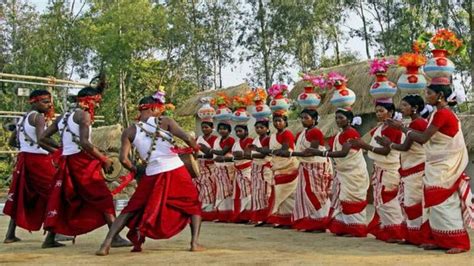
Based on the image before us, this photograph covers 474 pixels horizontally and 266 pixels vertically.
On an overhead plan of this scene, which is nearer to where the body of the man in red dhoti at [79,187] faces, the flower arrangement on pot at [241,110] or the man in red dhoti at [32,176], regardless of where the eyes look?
the flower arrangement on pot

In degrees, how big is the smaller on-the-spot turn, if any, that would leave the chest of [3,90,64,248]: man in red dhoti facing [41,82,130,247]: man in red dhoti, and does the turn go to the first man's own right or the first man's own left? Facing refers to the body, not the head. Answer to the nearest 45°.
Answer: approximately 45° to the first man's own right

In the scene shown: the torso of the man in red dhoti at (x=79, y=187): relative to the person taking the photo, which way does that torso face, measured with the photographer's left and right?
facing away from the viewer and to the right of the viewer

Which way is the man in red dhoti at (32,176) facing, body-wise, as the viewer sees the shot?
to the viewer's right

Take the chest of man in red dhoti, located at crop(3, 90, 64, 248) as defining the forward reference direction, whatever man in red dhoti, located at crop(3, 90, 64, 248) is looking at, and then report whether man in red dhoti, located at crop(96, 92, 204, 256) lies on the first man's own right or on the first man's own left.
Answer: on the first man's own right

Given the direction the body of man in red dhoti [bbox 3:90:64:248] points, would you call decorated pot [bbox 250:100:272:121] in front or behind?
in front

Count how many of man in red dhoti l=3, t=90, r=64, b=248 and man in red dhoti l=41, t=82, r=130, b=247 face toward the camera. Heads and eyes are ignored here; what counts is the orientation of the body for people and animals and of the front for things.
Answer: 0

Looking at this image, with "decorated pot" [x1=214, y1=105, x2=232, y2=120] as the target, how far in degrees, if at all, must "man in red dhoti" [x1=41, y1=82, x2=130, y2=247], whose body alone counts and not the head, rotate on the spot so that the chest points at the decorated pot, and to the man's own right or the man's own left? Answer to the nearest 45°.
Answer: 0° — they already face it
